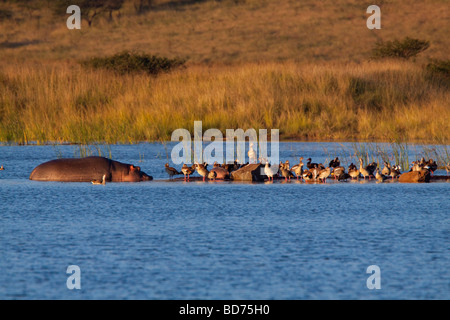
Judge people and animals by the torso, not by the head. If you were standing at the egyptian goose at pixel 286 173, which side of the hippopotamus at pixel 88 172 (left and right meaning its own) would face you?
front

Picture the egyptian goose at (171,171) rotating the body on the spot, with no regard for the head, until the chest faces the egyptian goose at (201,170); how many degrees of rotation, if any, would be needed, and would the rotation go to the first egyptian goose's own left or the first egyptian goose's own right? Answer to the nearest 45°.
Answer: approximately 135° to the first egyptian goose's own left

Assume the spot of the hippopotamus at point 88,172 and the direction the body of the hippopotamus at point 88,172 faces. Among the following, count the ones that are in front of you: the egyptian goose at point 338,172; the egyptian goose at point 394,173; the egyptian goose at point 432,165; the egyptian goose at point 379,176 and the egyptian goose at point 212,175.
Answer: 5

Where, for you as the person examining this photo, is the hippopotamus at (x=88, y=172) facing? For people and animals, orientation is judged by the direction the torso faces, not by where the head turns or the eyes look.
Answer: facing to the right of the viewer

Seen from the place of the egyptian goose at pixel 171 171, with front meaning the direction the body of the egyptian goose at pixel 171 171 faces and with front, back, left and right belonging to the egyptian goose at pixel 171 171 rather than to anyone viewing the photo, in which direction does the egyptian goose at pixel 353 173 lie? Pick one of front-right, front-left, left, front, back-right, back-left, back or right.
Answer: back

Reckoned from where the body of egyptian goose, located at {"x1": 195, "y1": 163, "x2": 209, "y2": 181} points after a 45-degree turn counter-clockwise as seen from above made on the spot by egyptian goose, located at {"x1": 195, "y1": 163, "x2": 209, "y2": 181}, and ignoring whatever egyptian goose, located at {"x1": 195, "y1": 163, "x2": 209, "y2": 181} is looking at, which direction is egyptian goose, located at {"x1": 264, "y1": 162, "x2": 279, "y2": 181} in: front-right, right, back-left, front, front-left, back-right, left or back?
left

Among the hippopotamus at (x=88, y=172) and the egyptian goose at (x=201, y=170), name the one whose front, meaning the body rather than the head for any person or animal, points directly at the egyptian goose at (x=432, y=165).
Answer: the hippopotamus

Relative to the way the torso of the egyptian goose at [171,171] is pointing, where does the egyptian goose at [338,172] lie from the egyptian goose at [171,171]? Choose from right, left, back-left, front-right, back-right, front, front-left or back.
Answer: back

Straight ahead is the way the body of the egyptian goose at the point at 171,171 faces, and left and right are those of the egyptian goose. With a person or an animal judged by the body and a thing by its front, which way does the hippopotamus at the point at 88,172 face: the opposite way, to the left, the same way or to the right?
the opposite way

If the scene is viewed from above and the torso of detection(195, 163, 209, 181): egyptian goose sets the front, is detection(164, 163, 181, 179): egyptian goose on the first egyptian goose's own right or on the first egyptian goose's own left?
on the first egyptian goose's own right

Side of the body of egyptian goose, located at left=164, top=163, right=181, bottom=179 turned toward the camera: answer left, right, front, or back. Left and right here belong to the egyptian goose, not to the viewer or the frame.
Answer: left

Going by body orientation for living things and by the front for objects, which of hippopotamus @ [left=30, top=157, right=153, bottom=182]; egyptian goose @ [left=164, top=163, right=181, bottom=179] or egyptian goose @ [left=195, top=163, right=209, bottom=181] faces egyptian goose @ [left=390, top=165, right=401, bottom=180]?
the hippopotamus
